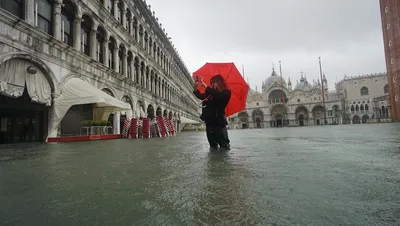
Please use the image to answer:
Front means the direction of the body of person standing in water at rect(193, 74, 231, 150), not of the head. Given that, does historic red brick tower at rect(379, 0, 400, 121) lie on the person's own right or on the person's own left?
on the person's own right

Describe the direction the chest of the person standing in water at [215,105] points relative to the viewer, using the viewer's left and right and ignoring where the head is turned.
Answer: facing to the left of the viewer
